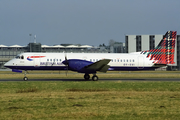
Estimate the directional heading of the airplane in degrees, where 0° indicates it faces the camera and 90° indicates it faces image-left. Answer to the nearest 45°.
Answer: approximately 90°
